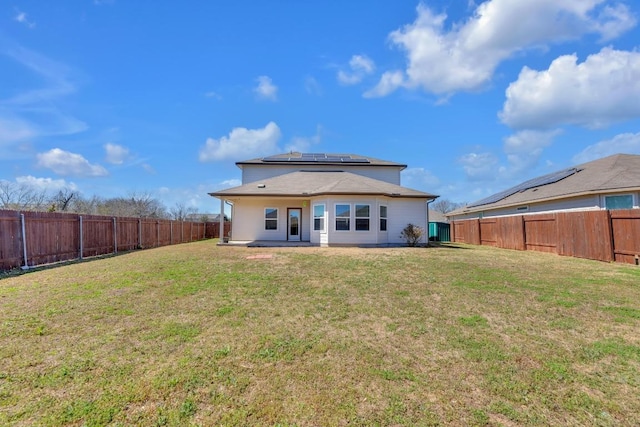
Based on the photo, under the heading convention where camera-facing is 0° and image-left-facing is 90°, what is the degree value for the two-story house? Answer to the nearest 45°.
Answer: approximately 180°

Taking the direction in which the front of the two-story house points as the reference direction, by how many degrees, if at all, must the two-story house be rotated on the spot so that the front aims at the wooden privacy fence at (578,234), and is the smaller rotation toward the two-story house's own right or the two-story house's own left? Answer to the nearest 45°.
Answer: approximately 135° to the two-story house's own right

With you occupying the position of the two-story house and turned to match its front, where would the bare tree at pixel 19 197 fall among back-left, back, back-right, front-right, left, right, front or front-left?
left

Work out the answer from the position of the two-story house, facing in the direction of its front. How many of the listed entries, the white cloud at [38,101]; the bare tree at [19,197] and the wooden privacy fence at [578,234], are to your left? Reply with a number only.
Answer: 2

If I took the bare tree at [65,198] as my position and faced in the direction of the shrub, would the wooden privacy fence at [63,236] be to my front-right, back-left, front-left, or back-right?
front-right
